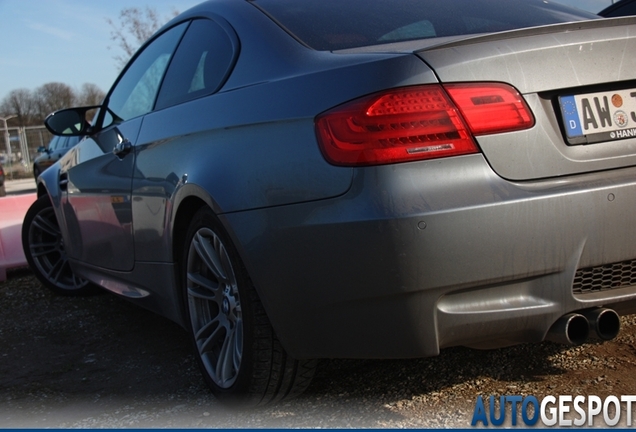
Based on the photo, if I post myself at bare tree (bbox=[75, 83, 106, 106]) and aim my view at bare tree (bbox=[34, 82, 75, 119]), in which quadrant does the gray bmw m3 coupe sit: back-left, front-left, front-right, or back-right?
back-left

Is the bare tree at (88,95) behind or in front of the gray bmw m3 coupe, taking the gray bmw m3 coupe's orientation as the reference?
in front

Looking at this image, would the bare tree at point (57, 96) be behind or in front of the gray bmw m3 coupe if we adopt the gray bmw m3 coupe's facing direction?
in front

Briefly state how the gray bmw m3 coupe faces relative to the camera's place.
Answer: facing away from the viewer and to the left of the viewer
